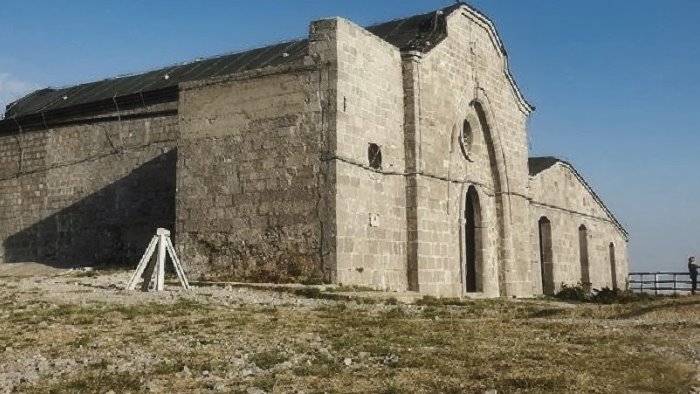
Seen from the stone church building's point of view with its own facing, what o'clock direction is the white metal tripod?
The white metal tripod is roughly at 3 o'clock from the stone church building.

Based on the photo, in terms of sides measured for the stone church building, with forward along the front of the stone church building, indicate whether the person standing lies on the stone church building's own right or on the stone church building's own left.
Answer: on the stone church building's own left

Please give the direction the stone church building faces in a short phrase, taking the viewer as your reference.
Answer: facing the viewer and to the right of the viewer

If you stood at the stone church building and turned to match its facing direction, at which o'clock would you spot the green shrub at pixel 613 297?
The green shrub is roughly at 10 o'clock from the stone church building.

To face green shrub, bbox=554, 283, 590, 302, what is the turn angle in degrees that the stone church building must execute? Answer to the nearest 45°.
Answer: approximately 90° to its left
